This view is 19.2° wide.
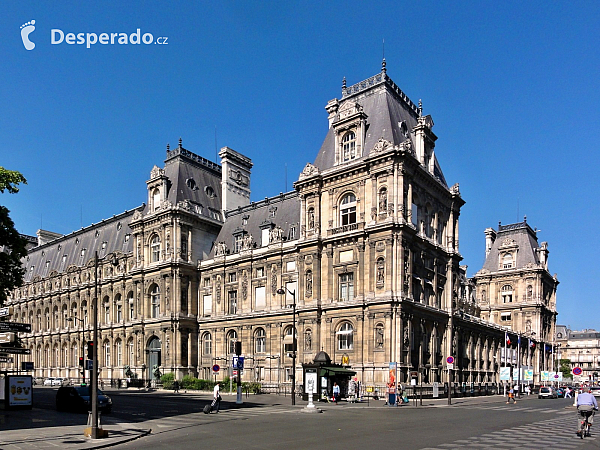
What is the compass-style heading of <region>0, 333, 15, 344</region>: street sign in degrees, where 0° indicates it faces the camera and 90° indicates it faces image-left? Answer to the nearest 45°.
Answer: approximately 0°

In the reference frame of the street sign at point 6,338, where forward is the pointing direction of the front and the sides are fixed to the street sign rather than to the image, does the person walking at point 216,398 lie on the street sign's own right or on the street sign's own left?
on the street sign's own left

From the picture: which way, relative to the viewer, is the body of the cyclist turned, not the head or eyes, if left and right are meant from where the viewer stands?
facing away from the viewer

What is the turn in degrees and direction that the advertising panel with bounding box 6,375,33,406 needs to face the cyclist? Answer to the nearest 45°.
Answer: approximately 45° to its left

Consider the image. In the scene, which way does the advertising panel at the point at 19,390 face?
toward the camera

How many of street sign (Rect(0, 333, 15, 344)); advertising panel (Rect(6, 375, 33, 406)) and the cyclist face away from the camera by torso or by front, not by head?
1
